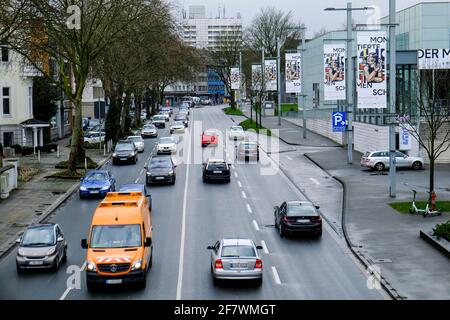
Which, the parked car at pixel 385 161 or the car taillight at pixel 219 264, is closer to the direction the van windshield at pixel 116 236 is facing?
the car taillight

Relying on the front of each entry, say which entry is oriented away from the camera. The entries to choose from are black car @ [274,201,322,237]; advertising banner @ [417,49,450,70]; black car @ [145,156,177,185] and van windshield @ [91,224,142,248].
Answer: black car @ [274,201,322,237]

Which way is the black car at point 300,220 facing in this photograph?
away from the camera

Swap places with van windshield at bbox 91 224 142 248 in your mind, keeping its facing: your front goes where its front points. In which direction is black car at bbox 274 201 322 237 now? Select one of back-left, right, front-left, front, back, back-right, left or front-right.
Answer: back-left

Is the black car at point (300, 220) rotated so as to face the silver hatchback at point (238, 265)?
no

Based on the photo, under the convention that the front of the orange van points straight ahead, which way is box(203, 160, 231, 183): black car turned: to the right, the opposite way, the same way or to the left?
the opposite way

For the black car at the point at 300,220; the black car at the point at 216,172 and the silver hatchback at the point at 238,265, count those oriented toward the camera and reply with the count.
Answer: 0

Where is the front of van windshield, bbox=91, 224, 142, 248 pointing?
toward the camera

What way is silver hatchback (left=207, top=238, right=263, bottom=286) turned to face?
away from the camera

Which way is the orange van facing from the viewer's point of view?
toward the camera

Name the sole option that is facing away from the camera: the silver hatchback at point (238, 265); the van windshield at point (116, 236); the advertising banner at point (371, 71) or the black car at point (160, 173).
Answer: the silver hatchback

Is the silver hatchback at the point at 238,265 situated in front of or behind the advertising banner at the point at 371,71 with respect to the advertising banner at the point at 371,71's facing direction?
in front

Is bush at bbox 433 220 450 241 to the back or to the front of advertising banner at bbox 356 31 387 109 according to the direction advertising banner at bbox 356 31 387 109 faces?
to the front

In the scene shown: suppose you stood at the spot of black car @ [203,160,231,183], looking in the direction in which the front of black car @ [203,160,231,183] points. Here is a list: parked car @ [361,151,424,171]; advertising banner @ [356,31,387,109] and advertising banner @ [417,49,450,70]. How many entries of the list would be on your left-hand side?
0

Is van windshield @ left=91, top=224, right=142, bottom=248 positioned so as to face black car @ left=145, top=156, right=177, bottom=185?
no

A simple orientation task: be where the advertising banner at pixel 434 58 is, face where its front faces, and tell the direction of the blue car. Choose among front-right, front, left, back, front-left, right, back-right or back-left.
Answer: front-right

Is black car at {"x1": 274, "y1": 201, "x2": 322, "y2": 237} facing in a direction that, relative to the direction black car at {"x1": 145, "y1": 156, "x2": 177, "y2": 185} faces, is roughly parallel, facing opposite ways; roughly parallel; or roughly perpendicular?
roughly parallel, facing opposite ways
